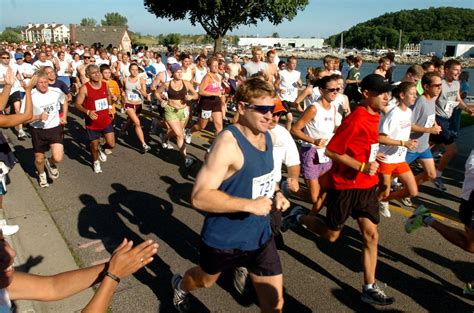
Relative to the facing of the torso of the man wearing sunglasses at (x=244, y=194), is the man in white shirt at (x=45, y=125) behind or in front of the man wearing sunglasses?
behind

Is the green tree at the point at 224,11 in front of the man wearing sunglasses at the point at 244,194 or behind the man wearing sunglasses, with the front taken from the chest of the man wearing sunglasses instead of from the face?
behind

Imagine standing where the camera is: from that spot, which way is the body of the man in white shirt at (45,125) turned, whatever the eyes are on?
toward the camera

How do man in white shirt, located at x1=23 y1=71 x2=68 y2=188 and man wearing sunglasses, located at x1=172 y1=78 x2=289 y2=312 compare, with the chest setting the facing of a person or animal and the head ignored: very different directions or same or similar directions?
same or similar directions

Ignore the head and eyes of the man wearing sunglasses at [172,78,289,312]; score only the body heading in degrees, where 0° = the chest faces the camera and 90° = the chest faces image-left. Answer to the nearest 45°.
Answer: approximately 315°

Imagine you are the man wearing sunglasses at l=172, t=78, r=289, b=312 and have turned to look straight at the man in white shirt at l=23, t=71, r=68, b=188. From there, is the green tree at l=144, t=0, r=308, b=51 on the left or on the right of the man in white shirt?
right

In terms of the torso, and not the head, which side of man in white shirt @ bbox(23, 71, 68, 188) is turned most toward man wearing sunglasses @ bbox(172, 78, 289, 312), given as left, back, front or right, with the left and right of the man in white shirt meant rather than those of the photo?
front

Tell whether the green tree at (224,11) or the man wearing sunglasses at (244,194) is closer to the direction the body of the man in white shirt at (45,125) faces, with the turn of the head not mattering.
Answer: the man wearing sunglasses

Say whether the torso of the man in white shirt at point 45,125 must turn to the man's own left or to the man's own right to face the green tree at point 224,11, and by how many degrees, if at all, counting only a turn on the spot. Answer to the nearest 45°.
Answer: approximately 135° to the man's own left

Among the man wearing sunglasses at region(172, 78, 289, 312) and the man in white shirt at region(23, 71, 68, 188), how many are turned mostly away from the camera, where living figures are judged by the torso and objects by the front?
0
